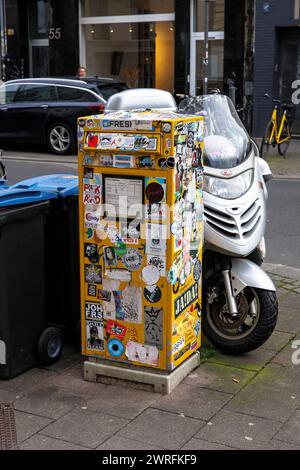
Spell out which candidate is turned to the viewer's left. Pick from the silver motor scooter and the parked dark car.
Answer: the parked dark car

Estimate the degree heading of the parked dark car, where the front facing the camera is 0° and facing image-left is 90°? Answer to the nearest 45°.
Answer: approximately 90°

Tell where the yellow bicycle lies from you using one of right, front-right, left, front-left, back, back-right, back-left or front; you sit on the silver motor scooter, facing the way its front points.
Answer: back-left

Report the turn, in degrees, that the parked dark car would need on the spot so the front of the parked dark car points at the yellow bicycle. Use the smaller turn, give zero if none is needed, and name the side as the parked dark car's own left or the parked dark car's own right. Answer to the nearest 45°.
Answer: approximately 180°
